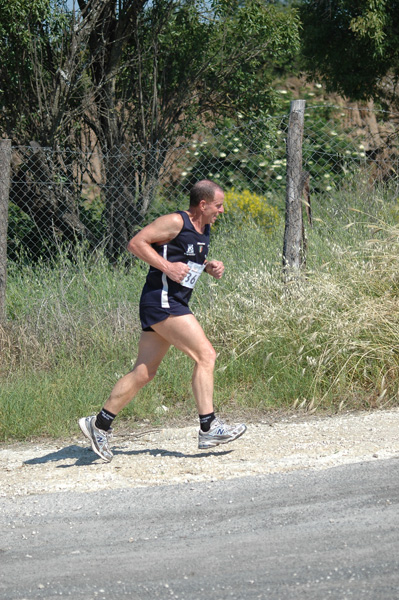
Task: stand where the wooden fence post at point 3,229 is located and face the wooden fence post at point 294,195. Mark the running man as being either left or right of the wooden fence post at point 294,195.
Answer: right

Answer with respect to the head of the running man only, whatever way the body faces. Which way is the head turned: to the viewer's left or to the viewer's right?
to the viewer's right

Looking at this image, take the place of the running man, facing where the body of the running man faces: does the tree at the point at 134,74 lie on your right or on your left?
on your left

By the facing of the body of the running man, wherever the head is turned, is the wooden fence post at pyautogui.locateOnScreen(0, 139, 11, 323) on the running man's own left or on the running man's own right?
on the running man's own left

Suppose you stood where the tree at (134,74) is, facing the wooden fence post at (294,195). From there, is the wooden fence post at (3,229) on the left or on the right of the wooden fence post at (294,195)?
right

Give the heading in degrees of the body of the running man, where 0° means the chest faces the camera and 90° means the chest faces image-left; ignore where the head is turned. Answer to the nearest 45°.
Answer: approximately 270°
